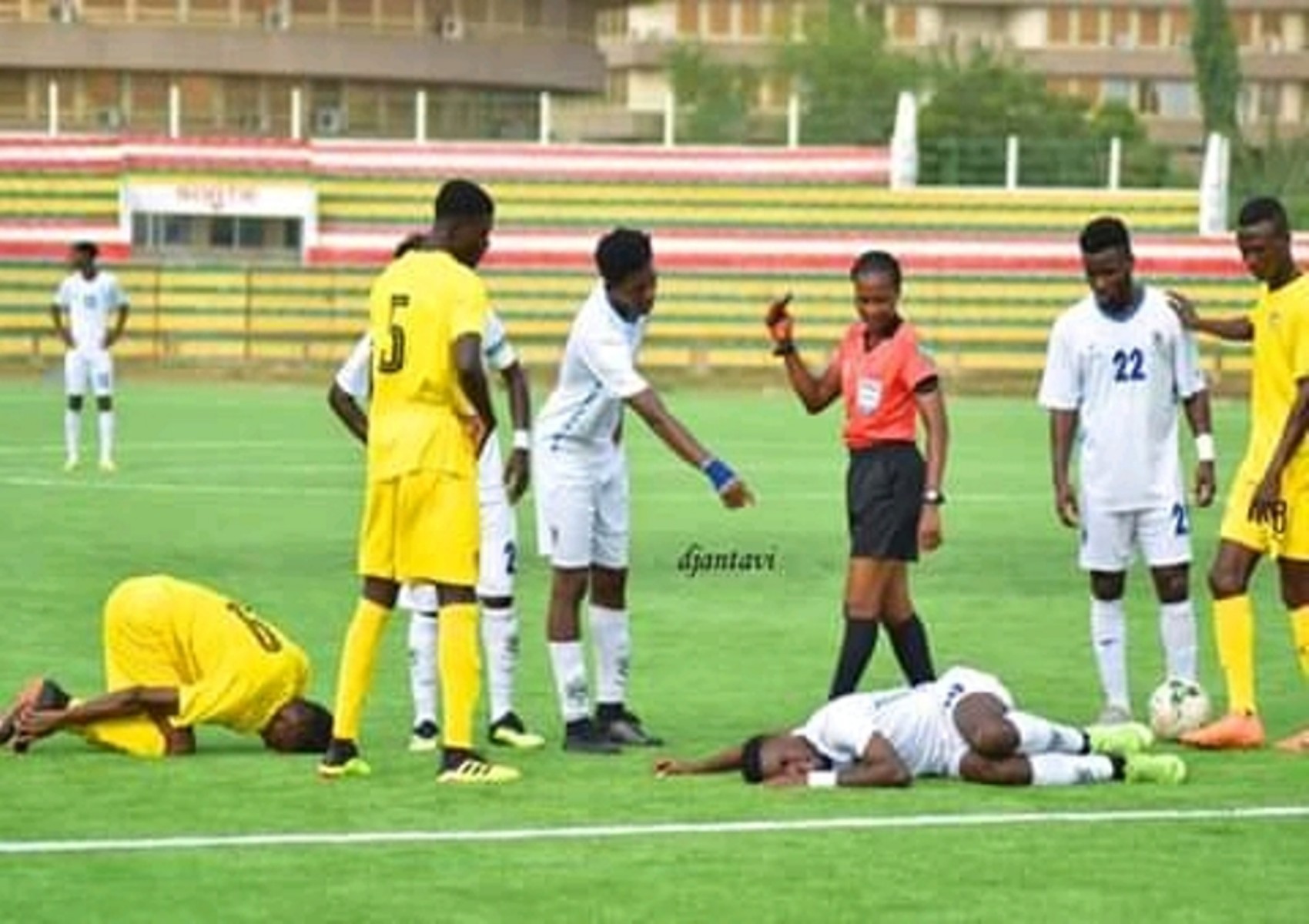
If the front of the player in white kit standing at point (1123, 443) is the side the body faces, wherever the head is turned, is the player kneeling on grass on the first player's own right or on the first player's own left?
on the first player's own right

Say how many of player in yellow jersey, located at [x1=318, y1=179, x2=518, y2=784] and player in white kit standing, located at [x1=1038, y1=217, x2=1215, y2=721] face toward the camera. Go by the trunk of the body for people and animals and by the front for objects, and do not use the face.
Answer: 1

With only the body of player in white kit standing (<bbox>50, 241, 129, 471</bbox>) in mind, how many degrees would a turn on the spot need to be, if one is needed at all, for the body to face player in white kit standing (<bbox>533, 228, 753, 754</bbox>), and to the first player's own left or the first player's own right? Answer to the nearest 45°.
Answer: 0° — they already face them

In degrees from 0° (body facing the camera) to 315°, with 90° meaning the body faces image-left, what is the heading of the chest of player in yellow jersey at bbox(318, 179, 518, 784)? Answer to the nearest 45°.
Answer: approximately 225°

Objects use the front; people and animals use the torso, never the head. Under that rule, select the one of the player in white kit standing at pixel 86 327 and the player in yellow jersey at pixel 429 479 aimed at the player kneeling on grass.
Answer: the player in white kit standing

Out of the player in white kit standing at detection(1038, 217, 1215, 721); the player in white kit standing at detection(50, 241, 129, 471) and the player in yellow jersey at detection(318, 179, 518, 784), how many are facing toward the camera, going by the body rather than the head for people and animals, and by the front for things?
2

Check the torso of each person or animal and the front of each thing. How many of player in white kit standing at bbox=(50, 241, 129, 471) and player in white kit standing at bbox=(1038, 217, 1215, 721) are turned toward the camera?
2

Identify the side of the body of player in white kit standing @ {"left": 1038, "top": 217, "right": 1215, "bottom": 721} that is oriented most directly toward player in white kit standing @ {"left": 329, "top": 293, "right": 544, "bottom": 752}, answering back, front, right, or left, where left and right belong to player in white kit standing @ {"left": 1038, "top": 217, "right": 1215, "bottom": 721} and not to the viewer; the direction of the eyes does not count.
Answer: right
